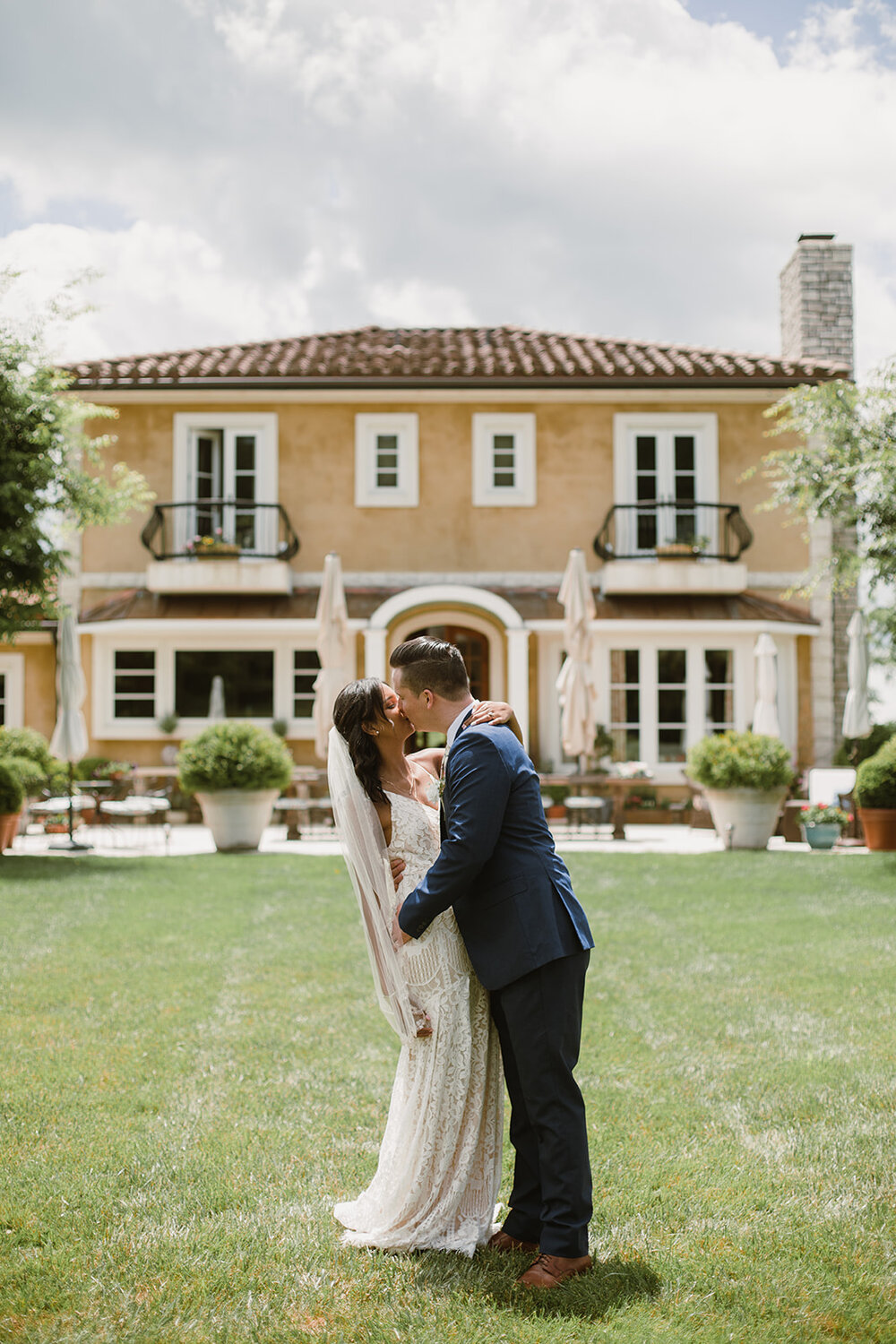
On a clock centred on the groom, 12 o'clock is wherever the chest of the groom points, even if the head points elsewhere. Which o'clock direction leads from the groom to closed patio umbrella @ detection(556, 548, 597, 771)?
The closed patio umbrella is roughly at 3 o'clock from the groom.

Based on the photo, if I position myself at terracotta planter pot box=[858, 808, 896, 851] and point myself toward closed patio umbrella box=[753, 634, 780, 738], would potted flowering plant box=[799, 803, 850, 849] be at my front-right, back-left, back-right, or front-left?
front-left

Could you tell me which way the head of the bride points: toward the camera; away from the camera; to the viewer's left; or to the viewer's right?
to the viewer's right

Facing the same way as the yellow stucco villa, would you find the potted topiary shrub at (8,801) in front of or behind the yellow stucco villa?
in front

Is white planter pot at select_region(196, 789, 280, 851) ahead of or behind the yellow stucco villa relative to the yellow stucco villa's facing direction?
ahead

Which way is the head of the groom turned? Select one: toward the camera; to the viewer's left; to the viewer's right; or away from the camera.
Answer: to the viewer's left

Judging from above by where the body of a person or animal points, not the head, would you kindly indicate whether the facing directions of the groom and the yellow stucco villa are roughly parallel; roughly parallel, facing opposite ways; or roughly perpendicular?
roughly perpendicular

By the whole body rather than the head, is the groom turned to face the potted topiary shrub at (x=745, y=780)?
no

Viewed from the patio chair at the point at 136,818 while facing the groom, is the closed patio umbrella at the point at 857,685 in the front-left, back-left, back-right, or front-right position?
front-left

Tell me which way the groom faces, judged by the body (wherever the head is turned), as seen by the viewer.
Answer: to the viewer's left

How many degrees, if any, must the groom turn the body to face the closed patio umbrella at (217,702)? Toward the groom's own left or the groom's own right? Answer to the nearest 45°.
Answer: approximately 90° to the groom's own right

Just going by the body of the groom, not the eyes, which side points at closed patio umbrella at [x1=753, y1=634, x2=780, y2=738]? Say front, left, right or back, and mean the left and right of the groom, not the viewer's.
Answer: right

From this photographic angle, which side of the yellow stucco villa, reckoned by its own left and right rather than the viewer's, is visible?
front

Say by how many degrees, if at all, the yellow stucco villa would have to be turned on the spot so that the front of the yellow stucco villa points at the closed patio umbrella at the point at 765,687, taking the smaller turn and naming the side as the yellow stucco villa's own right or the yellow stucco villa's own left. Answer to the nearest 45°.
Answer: approximately 45° to the yellow stucco villa's own left

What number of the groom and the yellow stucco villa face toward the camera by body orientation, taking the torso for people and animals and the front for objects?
1

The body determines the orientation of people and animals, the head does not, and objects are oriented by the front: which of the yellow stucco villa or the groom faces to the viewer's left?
the groom

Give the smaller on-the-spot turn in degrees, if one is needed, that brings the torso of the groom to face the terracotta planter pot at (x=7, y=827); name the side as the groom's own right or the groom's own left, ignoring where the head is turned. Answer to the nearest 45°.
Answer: approximately 45° to the groom's own right
